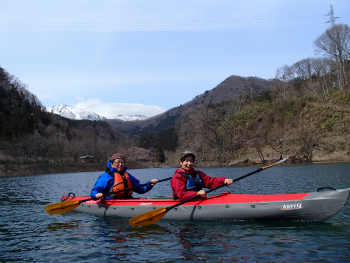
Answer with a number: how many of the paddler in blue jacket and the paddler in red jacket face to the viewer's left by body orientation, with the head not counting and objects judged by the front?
0

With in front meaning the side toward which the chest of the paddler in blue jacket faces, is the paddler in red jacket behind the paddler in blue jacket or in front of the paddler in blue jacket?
in front

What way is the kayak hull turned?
to the viewer's right

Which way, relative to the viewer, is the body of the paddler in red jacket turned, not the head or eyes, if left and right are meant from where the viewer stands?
facing the viewer and to the right of the viewer

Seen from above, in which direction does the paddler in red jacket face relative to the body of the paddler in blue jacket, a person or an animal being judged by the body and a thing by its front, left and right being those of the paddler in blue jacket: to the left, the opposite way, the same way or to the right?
the same way
